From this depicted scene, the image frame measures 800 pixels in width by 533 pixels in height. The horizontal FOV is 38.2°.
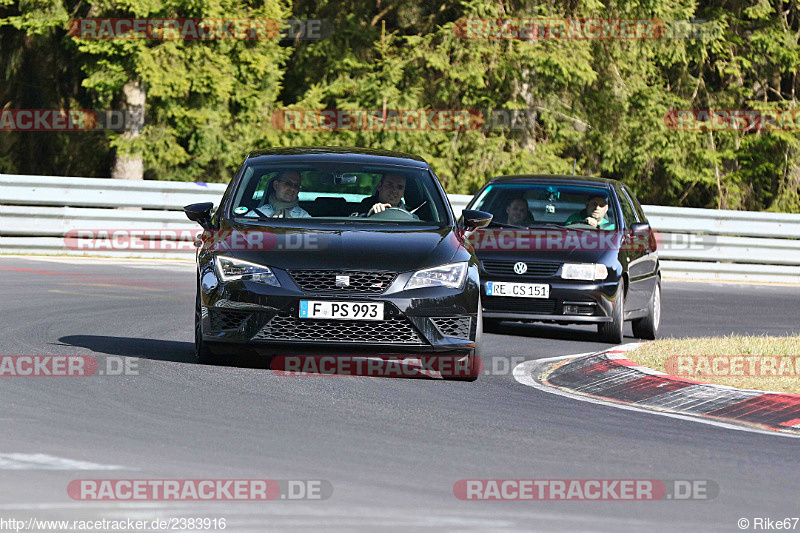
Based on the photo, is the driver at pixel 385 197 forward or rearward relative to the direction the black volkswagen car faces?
forward

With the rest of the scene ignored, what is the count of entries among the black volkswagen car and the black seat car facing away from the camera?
0

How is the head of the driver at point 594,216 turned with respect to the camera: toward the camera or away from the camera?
toward the camera

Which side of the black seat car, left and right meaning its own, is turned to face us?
front

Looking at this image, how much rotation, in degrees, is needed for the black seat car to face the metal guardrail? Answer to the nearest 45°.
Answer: approximately 180°

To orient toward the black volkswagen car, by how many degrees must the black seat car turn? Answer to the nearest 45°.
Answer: approximately 135° to its left

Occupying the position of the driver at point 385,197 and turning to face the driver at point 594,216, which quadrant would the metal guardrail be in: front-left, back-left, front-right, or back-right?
front-left

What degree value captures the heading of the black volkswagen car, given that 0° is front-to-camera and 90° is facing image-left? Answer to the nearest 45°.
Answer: approximately 45°
